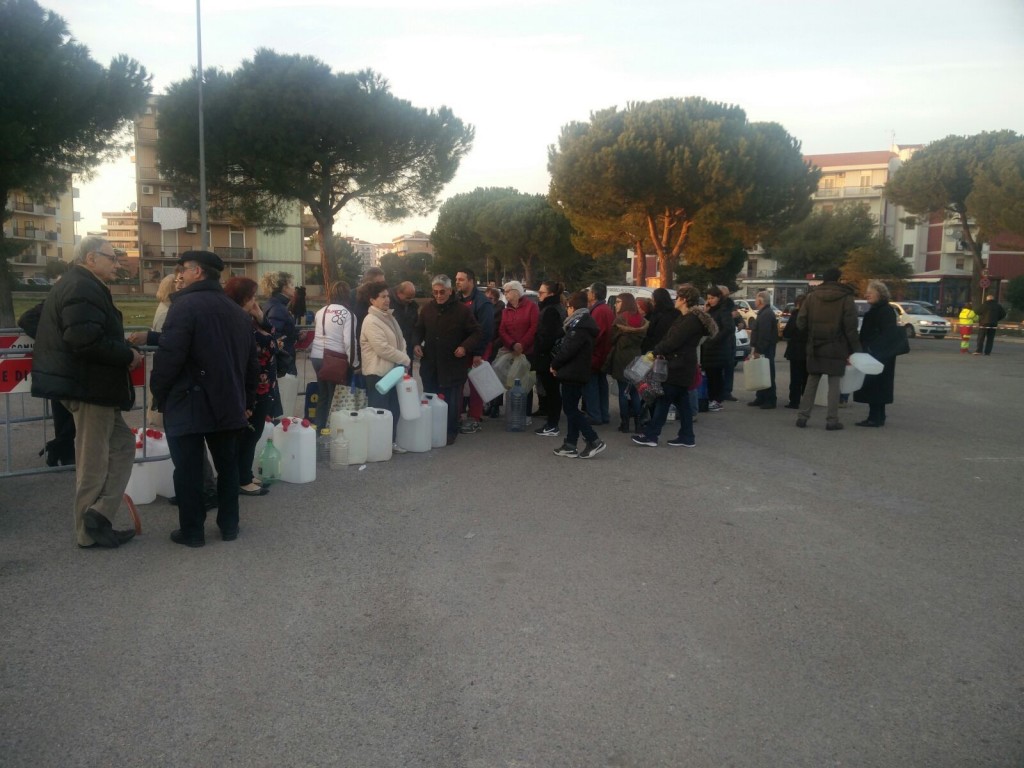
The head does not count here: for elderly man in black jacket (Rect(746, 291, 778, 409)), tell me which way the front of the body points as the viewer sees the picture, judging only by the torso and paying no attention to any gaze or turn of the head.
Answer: to the viewer's left

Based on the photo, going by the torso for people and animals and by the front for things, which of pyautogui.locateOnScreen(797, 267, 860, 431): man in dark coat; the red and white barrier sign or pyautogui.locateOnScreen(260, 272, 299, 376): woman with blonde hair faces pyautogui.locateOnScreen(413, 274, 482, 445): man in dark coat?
the woman with blonde hair

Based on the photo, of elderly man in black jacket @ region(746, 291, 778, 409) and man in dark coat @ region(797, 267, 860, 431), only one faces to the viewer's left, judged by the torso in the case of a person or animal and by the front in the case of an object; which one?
the elderly man in black jacket

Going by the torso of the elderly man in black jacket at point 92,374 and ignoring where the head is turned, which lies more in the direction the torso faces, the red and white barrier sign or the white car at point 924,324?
the white car

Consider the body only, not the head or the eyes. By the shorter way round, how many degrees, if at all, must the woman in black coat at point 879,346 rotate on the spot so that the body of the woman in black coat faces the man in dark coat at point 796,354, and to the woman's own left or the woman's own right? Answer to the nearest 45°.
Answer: approximately 45° to the woman's own right

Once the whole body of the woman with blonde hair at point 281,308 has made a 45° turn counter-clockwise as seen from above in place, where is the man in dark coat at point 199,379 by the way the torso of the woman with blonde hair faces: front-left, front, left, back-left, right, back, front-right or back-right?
back-right

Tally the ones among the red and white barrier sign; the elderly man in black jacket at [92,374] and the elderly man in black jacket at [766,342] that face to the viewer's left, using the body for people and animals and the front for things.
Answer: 1

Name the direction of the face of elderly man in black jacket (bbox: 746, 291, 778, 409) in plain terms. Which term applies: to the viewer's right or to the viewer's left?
to the viewer's left

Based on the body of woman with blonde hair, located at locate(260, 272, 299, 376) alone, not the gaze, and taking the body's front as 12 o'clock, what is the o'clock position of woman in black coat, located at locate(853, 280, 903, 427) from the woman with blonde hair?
The woman in black coat is roughly at 12 o'clock from the woman with blonde hair.

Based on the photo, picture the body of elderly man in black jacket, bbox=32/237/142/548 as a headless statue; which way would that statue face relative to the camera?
to the viewer's right

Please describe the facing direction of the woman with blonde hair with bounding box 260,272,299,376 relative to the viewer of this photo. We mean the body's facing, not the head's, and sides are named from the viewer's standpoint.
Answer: facing to the right of the viewer

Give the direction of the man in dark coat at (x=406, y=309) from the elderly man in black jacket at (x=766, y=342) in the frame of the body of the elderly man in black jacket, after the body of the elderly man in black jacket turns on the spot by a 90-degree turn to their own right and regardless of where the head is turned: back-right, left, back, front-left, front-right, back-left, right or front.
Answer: back-left
